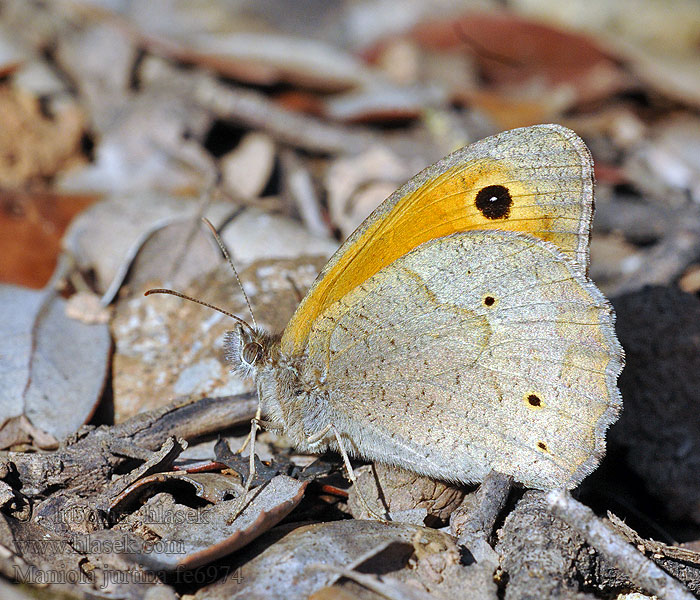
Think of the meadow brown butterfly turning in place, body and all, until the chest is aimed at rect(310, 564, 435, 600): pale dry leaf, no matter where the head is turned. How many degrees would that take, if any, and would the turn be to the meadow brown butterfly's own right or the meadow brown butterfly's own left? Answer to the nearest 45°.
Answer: approximately 90° to the meadow brown butterfly's own left

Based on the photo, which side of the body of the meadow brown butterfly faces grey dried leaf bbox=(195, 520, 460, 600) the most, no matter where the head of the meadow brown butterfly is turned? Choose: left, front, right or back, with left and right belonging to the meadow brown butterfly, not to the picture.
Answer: left

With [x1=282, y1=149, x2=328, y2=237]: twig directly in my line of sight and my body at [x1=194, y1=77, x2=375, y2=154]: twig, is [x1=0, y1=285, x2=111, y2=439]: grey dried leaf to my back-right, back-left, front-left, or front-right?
front-right

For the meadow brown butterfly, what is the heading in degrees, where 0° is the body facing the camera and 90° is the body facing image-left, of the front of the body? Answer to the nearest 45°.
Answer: approximately 90°

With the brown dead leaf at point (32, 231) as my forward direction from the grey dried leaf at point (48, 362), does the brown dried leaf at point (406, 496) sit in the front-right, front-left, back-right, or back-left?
back-right

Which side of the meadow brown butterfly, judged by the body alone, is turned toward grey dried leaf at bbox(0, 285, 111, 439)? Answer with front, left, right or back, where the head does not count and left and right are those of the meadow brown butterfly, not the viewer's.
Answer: front

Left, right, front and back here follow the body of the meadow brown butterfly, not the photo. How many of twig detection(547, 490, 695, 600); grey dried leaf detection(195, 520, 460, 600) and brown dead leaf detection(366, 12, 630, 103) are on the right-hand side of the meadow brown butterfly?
1

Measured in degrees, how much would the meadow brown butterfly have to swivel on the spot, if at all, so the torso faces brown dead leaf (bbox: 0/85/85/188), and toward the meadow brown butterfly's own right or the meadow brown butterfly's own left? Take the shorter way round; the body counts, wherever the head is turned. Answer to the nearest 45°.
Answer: approximately 45° to the meadow brown butterfly's own right

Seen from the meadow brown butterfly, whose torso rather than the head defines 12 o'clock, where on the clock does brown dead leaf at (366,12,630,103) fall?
The brown dead leaf is roughly at 3 o'clock from the meadow brown butterfly.

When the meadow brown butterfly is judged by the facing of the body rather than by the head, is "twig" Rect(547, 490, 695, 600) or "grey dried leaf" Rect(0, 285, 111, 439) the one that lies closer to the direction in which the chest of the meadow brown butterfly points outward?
the grey dried leaf
